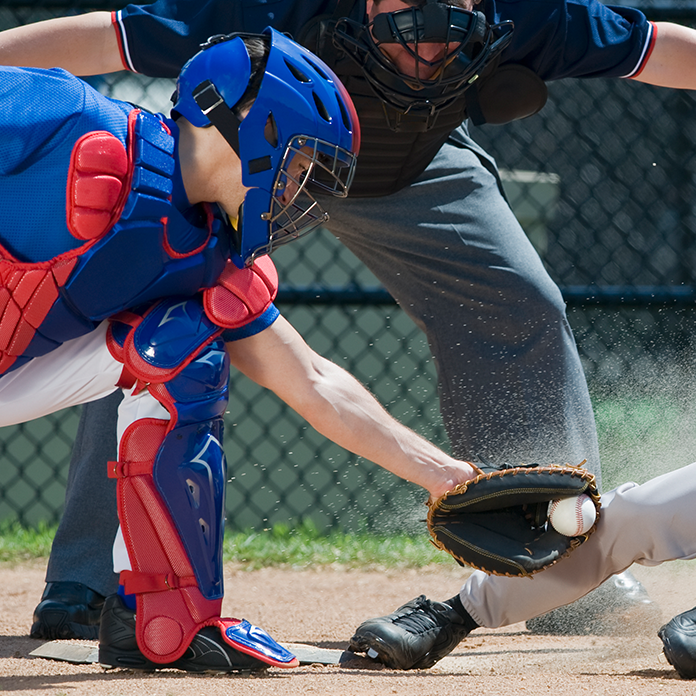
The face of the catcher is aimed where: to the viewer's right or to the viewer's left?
to the viewer's right

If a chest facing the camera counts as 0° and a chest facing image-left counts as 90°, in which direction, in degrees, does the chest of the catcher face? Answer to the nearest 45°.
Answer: approximately 270°
